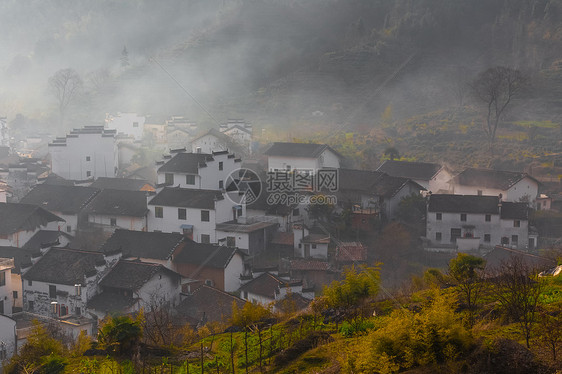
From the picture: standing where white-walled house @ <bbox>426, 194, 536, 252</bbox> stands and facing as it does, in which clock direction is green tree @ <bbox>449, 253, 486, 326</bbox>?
The green tree is roughly at 12 o'clock from the white-walled house.

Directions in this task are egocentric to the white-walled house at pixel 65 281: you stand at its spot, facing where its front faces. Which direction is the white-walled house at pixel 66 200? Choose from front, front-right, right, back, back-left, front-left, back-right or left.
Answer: back

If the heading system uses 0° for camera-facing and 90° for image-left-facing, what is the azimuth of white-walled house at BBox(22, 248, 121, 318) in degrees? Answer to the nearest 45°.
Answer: approximately 0°

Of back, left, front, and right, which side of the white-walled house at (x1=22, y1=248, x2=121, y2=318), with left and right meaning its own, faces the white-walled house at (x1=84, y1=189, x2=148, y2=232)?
back

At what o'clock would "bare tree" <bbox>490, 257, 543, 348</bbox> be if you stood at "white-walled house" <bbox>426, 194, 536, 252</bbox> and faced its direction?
The bare tree is roughly at 12 o'clock from the white-walled house.

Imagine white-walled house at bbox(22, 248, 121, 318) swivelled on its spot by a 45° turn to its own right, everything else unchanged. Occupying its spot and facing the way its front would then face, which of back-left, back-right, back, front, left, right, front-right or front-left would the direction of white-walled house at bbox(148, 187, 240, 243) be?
back

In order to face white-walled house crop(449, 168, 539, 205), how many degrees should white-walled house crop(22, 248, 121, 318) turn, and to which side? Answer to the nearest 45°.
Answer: approximately 90° to its left

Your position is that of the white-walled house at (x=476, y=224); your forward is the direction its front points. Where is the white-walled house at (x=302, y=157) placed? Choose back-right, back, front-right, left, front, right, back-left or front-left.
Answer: back-right

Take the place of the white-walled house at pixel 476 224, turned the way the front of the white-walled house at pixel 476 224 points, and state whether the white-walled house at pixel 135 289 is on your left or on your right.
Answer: on your right

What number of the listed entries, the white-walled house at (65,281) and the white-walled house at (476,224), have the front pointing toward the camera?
2

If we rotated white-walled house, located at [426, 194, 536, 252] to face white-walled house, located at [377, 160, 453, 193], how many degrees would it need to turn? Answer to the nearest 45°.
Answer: approximately 180°

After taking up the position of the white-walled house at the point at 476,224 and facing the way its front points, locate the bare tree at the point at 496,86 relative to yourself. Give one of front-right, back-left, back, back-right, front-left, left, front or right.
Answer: back

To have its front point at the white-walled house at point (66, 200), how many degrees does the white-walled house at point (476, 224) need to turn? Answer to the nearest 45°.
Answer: approximately 90° to its right
